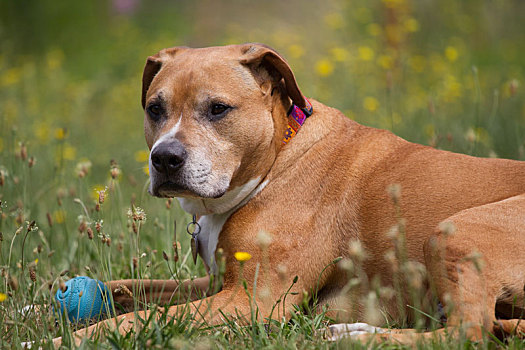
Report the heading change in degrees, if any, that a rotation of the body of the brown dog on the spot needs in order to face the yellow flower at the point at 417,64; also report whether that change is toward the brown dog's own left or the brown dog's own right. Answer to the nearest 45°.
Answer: approximately 90° to the brown dog's own right

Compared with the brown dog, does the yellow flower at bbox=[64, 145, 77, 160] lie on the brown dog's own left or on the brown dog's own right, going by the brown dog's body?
on the brown dog's own right

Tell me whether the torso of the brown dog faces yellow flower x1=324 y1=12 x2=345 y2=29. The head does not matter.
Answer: no

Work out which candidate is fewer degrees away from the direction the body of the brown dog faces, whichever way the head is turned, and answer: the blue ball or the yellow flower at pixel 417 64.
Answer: the blue ball

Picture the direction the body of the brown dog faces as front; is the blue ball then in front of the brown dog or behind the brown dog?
in front

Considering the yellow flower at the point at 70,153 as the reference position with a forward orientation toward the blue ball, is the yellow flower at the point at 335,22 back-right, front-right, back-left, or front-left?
back-left

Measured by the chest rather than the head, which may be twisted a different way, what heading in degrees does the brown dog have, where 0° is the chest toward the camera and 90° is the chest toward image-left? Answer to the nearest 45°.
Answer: approximately 90°
